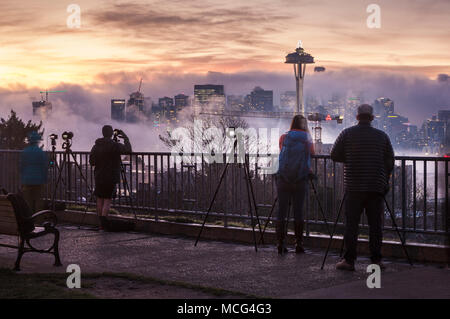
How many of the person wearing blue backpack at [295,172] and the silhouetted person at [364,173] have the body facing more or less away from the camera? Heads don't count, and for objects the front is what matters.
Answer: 2

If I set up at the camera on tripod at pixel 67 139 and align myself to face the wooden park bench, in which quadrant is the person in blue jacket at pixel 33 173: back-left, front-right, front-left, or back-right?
front-right

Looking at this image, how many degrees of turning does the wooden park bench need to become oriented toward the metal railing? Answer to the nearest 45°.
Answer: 0° — it already faces it

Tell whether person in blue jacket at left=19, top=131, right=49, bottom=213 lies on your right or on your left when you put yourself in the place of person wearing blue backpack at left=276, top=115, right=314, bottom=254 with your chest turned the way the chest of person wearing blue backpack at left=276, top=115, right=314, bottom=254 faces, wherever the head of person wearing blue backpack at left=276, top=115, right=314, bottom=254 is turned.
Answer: on your left

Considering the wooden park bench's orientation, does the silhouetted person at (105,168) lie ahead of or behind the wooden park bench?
ahead

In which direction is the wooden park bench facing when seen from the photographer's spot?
facing away from the viewer and to the right of the viewer

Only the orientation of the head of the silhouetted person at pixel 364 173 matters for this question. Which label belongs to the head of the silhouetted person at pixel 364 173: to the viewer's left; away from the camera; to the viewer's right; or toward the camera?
away from the camera

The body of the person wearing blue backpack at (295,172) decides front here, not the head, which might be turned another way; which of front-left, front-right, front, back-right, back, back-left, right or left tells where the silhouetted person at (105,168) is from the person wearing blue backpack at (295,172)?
front-left

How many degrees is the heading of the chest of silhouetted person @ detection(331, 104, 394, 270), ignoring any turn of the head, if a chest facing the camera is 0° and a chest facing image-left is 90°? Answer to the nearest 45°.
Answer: approximately 180°

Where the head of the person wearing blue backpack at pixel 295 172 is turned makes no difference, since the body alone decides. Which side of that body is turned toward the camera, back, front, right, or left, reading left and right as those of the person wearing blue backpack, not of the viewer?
back

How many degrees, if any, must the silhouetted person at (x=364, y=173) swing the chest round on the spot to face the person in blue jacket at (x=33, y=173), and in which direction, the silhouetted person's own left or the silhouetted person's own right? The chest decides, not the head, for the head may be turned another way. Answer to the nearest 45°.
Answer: approximately 45° to the silhouetted person's own left

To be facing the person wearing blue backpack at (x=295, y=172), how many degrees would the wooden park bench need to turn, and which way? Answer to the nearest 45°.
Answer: approximately 45° to its right

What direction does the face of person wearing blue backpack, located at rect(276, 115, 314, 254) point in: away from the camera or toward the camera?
away from the camera
